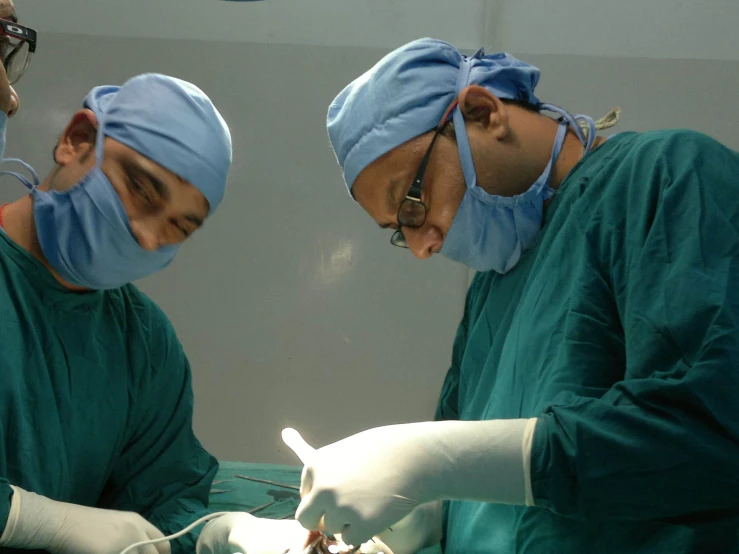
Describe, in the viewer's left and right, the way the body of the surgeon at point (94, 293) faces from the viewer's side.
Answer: facing the viewer and to the right of the viewer

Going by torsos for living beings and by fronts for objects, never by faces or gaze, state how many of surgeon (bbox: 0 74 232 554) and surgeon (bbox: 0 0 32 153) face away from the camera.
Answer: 0

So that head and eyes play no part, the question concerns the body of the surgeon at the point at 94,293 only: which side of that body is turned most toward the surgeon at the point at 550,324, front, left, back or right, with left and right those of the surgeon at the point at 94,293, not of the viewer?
front

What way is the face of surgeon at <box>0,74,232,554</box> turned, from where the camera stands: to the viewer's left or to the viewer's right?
to the viewer's right

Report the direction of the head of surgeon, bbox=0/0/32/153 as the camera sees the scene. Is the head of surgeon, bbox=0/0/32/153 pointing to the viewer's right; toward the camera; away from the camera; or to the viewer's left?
to the viewer's right

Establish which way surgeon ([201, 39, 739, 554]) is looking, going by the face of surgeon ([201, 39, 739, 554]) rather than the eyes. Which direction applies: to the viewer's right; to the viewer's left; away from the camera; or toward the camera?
to the viewer's left
